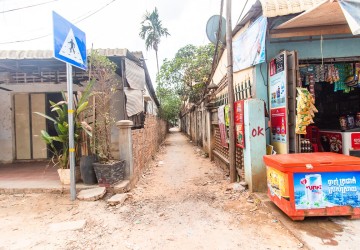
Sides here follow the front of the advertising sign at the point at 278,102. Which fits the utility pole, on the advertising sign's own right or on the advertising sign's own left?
on the advertising sign's own right

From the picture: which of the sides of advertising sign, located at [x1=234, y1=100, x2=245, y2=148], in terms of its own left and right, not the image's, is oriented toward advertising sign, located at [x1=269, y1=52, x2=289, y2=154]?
left

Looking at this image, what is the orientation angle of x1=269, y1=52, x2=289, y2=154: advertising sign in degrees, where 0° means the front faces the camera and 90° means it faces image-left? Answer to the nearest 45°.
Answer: approximately 45°

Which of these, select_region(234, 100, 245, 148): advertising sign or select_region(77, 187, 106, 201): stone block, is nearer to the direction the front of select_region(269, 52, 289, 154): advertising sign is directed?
the stone block
